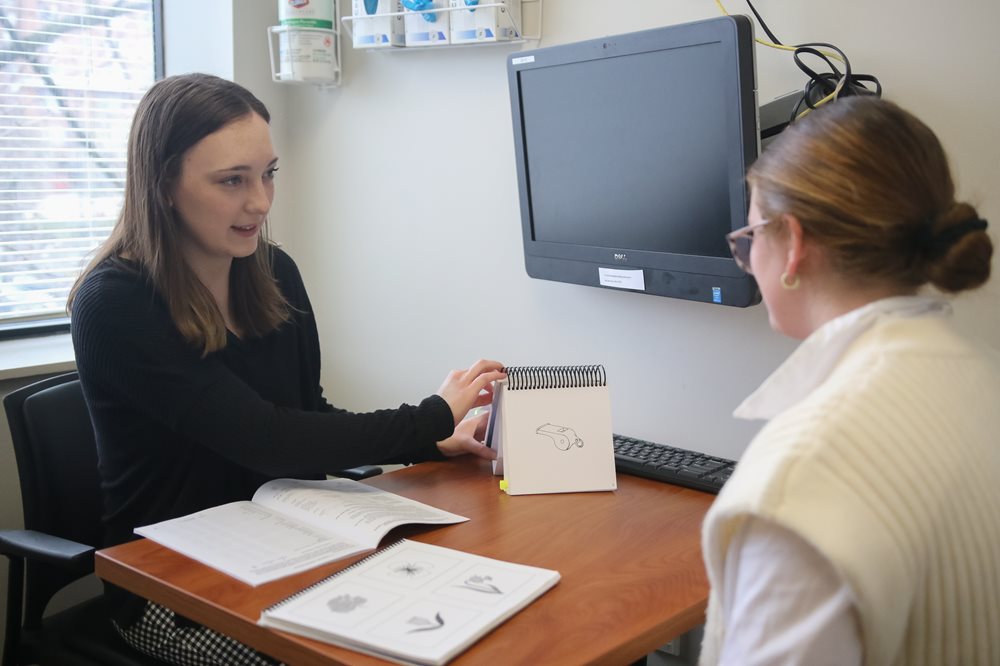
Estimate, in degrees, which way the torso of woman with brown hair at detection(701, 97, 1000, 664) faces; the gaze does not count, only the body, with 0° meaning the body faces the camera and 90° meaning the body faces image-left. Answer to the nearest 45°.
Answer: approximately 135°

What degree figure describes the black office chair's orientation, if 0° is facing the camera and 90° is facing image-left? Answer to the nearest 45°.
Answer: approximately 315°

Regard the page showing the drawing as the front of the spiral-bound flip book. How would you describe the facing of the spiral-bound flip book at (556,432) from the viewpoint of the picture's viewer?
facing the viewer

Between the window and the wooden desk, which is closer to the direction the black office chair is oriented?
the wooden desk

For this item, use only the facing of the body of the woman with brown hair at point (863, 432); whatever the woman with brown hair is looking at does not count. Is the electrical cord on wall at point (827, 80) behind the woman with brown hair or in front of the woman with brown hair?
in front

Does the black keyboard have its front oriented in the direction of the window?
no

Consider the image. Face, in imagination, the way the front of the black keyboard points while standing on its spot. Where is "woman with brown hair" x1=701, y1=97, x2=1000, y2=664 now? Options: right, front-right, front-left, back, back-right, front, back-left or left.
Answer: front-left

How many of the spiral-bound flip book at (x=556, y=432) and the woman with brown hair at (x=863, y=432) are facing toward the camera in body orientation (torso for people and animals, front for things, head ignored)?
1

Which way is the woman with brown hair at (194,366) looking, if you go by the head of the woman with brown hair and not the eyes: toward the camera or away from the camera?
toward the camera

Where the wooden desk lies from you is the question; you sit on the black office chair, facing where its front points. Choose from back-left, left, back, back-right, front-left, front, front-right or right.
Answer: front

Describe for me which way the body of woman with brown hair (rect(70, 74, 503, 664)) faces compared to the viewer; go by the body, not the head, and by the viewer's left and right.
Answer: facing the viewer and to the right of the viewer

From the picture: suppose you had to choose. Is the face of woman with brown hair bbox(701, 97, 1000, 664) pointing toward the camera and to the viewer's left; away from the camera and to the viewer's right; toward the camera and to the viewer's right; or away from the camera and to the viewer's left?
away from the camera and to the viewer's left

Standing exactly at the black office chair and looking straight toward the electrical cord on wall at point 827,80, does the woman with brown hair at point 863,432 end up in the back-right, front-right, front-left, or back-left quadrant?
front-right

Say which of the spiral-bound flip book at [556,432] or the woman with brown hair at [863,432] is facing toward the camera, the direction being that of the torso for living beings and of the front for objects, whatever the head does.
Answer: the spiral-bound flip book
